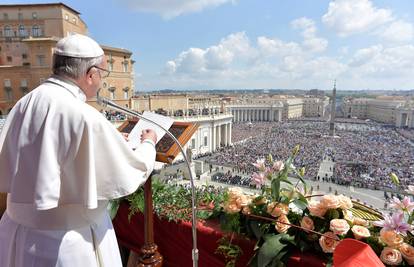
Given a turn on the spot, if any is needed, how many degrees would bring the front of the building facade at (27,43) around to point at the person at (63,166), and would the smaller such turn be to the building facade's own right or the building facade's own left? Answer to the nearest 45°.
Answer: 0° — it already faces them

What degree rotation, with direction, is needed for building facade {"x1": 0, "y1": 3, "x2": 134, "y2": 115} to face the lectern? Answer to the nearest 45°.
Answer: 0° — it already faces it

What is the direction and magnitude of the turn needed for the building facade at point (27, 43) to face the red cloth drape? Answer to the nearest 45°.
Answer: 0° — it already faces it

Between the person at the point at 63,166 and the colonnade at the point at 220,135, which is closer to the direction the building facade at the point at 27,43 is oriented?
the person

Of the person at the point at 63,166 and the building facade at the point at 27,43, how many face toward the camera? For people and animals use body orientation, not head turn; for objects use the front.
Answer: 1

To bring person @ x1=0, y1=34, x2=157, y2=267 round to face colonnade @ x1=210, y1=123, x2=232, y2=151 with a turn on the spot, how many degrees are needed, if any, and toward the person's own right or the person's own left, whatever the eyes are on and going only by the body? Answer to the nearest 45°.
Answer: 0° — they already face it

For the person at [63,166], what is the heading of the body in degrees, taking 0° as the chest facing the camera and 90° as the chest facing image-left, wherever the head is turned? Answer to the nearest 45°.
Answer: approximately 225°

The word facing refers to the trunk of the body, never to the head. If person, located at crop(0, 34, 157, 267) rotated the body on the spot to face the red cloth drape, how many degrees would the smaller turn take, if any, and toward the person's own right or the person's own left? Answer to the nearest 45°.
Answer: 0° — they already face it

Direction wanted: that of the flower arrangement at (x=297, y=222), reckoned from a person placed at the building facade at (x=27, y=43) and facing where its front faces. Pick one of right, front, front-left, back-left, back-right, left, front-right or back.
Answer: front

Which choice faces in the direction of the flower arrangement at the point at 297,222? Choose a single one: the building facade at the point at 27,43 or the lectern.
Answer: the building facade

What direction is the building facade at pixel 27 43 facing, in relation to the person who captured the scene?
facing the viewer

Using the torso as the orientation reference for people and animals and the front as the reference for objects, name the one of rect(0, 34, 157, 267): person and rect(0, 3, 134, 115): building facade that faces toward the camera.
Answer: the building facade
